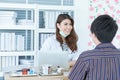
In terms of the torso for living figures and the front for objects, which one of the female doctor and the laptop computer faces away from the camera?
the laptop computer

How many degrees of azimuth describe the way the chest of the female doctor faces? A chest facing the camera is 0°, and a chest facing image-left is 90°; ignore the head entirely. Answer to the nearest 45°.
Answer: approximately 315°

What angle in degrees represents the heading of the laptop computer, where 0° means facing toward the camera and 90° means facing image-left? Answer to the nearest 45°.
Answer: approximately 180°

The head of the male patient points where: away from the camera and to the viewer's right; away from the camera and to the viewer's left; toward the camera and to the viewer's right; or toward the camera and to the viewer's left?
away from the camera and to the viewer's left

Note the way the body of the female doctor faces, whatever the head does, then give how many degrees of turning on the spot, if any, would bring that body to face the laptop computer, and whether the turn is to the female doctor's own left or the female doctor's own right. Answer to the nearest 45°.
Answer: approximately 45° to the female doctor's own right

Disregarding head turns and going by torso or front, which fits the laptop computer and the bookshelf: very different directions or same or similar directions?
very different directions

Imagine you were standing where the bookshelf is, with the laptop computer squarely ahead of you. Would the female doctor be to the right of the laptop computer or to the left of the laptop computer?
left

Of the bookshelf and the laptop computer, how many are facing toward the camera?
1

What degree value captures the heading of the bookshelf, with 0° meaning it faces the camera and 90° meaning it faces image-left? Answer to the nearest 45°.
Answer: approximately 0°

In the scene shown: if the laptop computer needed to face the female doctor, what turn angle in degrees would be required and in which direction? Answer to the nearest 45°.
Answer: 0° — it already faces them

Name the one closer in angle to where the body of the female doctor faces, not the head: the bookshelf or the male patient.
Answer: the male patient
